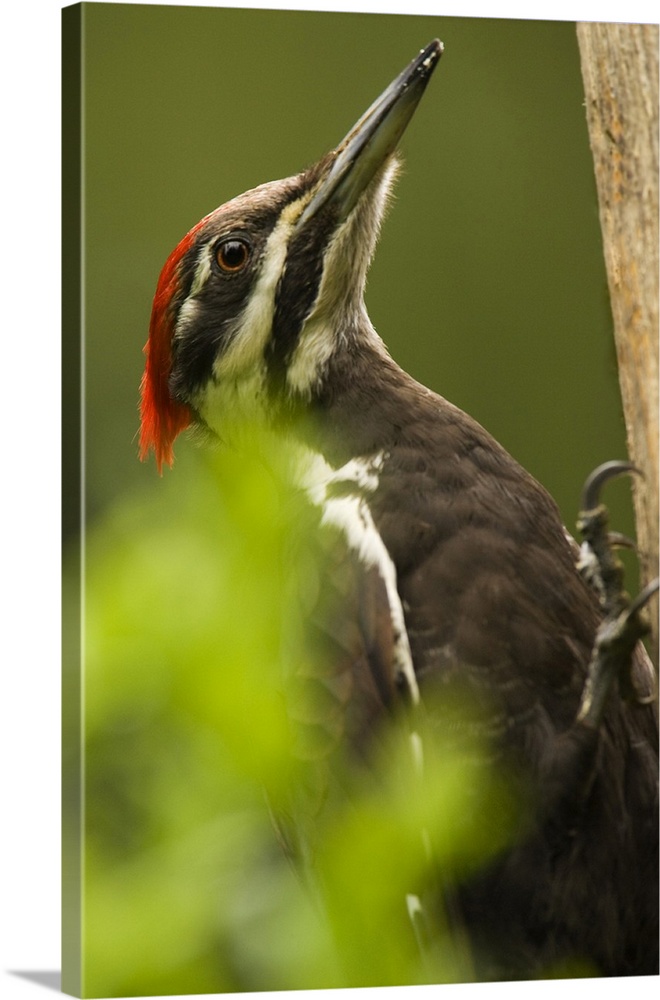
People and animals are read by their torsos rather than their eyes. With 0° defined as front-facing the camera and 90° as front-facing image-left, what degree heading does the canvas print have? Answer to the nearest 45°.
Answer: approximately 315°
